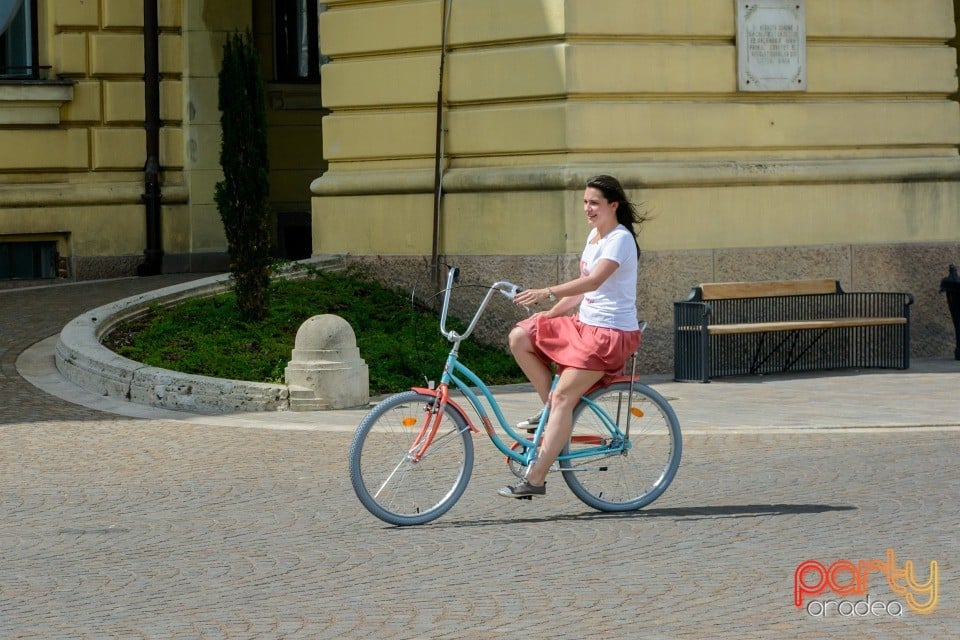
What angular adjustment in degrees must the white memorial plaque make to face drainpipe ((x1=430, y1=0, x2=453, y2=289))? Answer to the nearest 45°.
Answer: approximately 90° to its right

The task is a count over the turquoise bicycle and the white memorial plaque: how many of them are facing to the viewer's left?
1

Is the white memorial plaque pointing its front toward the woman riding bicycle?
yes

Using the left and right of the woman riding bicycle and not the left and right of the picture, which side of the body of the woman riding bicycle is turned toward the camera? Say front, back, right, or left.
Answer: left

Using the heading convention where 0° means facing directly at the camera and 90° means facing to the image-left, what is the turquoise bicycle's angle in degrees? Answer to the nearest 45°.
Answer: approximately 90°

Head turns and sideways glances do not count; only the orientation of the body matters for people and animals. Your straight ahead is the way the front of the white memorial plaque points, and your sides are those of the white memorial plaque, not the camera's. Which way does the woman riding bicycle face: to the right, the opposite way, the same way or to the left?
to the right

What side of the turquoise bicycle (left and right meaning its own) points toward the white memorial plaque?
right
